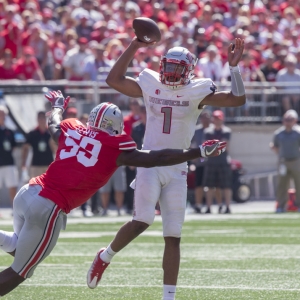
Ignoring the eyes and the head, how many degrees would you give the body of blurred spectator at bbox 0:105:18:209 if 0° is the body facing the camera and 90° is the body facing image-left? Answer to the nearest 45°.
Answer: approximately 0°

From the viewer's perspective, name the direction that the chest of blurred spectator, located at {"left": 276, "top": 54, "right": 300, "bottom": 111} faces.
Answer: toward the camera

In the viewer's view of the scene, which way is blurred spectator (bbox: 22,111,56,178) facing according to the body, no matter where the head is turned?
toward the camera

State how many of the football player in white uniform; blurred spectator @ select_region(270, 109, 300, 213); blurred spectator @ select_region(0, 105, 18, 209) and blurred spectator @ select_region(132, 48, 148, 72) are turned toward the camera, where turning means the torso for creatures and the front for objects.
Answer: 4

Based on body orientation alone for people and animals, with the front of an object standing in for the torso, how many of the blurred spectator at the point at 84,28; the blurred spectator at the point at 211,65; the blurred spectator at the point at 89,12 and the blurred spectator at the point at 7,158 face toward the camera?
4

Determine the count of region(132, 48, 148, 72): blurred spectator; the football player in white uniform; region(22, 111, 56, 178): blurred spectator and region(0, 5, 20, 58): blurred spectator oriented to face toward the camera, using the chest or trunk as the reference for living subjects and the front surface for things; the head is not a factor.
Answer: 4

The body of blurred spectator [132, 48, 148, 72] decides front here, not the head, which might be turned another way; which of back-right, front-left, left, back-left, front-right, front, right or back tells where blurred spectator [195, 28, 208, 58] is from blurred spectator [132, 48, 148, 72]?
back-left

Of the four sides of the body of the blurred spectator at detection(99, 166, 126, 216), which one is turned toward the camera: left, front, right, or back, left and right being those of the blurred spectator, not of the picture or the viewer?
front

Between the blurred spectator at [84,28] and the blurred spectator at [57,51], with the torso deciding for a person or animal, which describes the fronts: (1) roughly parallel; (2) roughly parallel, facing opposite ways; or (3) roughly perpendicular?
roughly parallel

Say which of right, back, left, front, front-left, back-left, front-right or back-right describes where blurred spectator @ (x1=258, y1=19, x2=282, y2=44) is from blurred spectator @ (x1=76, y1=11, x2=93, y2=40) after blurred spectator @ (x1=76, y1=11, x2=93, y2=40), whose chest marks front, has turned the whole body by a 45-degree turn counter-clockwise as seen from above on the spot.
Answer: front-left

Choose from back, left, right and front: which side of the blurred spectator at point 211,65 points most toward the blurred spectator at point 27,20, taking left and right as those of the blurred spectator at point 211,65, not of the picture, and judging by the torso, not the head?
right

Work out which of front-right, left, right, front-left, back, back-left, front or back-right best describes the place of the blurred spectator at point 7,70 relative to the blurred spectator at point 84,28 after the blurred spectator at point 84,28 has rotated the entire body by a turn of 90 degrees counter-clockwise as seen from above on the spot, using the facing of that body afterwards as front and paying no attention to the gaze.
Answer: back-right

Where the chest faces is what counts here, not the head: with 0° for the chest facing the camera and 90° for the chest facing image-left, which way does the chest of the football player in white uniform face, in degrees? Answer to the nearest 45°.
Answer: approximately 0°

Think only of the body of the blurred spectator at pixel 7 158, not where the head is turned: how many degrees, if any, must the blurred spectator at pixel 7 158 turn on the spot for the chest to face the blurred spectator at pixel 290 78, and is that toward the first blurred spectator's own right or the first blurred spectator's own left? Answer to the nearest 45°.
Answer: approximately 90° to the first blurred spectator's own left

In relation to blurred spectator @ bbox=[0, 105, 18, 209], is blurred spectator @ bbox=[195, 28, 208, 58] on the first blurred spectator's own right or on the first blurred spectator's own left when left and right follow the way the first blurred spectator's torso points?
on the first blurred spectator's own left

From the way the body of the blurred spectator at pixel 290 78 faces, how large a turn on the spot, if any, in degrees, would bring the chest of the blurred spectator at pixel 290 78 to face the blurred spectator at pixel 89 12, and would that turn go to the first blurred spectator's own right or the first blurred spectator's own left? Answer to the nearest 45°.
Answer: approximately 90° to the first blurred spectator's own right
